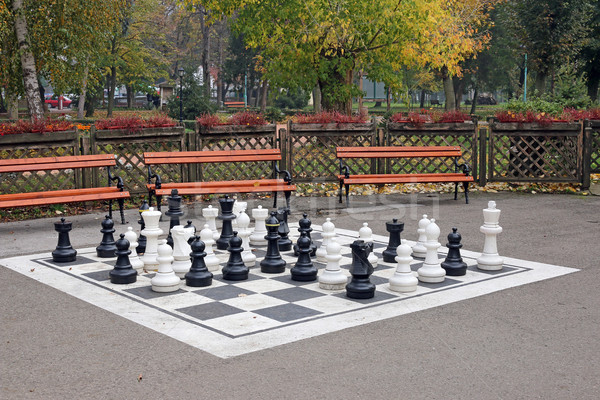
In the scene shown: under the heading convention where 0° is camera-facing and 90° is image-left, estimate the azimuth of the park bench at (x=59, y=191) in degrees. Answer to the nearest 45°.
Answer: approximately 315°

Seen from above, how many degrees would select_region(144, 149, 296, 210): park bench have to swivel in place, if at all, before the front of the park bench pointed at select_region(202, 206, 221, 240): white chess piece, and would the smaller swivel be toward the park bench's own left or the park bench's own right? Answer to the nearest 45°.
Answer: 0° — it already faces it

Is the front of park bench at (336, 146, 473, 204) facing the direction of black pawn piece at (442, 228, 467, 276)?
yes

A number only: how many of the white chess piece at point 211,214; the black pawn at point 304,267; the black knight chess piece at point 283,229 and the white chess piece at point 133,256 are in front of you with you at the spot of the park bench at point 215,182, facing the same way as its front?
4

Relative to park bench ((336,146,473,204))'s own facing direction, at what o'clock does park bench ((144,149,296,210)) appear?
park bench ((144,149,296,210)) is roughly at 2 o'clock from park bench ((336,146,473,204)).

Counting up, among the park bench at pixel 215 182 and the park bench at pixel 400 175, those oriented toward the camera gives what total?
2

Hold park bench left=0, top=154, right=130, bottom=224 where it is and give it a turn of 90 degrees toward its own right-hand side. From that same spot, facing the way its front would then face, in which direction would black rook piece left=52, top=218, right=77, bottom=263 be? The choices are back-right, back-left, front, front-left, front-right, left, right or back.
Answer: front-left

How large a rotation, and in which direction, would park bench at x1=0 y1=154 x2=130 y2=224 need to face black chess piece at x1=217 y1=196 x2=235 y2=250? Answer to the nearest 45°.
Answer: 0° — it already faces it

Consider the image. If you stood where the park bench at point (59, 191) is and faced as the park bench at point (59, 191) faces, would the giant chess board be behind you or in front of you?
in front

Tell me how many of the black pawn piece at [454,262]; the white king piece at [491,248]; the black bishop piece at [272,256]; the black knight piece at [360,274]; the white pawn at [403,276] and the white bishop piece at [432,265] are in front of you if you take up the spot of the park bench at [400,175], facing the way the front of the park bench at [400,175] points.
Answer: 6

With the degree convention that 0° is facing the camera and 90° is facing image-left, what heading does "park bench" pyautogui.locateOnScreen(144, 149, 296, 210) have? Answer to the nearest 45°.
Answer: approximately 0°

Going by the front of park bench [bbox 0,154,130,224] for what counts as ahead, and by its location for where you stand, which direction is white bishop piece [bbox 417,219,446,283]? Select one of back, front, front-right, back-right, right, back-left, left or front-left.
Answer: front

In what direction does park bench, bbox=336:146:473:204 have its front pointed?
toward the camera

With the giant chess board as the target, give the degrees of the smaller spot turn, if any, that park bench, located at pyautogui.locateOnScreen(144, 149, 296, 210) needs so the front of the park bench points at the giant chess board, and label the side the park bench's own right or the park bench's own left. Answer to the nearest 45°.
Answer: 0° — it already faces it
